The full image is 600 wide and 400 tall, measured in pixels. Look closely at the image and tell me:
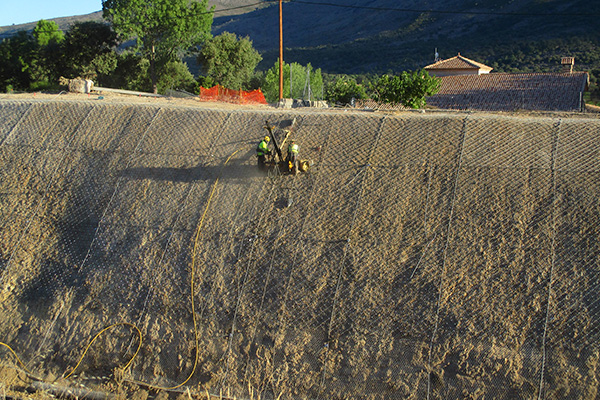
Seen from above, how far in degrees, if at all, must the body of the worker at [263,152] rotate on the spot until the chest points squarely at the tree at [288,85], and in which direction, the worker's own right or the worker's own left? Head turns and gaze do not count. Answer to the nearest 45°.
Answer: approximately 90° to the worker's own left

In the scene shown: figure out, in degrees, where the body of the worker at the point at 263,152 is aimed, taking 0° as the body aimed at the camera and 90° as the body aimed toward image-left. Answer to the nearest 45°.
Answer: approximately 270°

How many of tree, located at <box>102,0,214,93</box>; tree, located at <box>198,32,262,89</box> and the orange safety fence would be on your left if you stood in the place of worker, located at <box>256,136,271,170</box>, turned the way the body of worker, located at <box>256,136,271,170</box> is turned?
3

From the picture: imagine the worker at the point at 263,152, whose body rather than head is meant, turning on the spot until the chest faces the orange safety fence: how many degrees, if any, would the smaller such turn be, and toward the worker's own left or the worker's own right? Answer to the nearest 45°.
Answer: approximately 90° to the worker's own left

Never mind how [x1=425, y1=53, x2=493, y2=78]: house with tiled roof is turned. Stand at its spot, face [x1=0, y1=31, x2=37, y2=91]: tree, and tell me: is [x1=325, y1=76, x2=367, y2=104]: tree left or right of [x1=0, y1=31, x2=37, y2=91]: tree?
left
